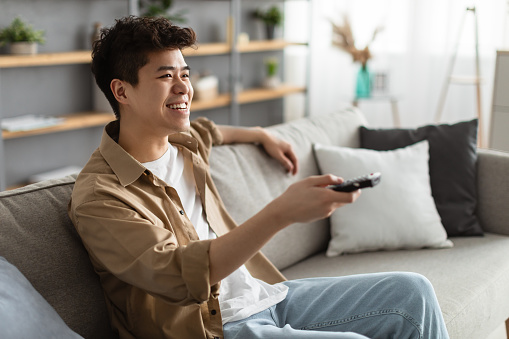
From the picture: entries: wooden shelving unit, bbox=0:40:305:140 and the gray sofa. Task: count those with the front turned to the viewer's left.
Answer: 0

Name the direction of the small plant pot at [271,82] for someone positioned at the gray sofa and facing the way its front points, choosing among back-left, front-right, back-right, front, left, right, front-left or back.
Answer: back-left

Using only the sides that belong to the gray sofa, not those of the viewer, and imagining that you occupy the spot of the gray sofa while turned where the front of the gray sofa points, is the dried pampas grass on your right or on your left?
on your left

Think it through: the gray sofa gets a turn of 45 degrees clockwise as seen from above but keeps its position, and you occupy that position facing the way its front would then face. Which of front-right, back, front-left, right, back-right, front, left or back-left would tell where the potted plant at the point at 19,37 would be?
back-right

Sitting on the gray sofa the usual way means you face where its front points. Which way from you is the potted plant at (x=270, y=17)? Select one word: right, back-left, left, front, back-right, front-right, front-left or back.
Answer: back-left

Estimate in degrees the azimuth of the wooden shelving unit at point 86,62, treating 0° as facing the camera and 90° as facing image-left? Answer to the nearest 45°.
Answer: approximately 315°

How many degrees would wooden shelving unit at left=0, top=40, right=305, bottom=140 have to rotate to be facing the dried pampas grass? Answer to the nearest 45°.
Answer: approximately 90° to its left

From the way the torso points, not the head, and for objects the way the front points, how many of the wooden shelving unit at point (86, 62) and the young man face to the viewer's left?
0

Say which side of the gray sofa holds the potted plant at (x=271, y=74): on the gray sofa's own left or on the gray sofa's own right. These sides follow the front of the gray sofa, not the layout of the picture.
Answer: on the gray sofa's own left

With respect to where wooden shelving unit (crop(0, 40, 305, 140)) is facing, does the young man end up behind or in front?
in front

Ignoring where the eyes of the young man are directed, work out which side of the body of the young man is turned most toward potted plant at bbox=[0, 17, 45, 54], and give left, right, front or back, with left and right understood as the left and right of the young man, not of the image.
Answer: back

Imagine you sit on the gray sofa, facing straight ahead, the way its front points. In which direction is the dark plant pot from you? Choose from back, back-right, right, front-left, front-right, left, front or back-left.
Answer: back-left
